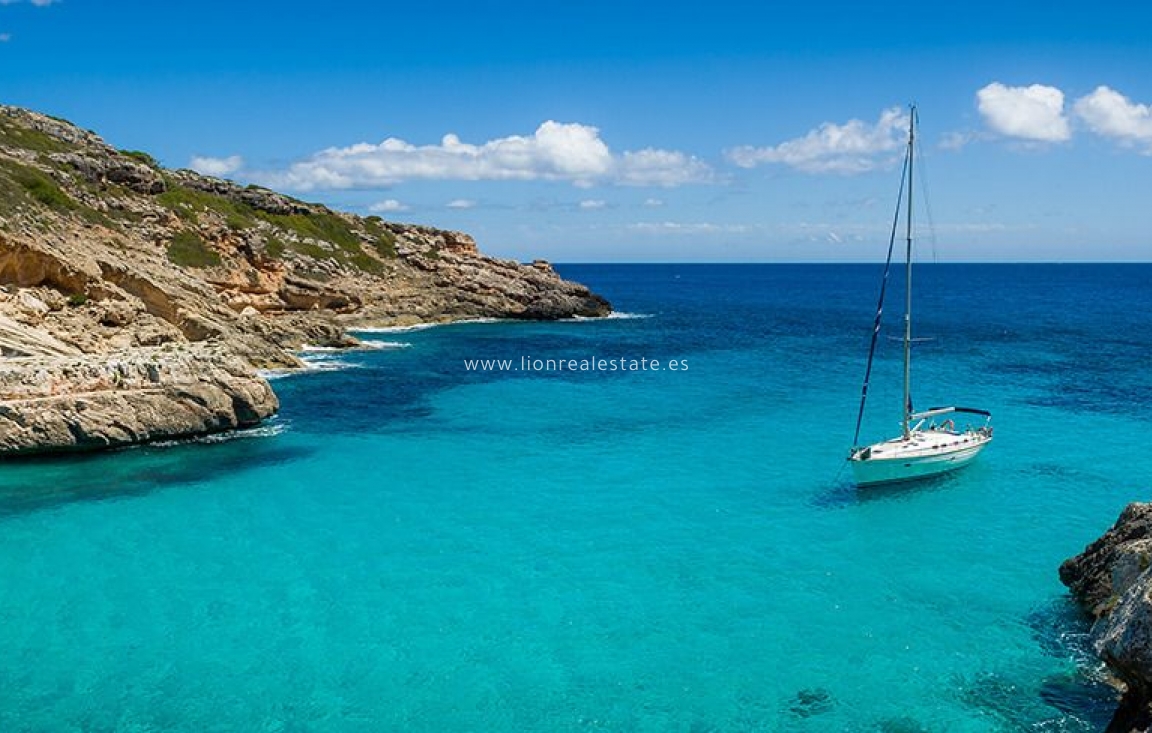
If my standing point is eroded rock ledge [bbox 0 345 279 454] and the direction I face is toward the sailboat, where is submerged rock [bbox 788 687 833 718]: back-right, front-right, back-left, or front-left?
front-right

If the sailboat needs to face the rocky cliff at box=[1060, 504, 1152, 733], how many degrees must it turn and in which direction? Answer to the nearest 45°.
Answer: approximately 45° to its left

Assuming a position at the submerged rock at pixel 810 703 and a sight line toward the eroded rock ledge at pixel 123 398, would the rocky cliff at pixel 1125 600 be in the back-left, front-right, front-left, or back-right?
back-right

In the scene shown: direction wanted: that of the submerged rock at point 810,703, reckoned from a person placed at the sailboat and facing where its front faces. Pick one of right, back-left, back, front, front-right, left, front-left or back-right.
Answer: front-left

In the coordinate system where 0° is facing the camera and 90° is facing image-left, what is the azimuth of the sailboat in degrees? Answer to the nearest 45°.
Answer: approximately 45°

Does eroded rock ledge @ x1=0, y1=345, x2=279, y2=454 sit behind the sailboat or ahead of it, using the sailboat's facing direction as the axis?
ahead

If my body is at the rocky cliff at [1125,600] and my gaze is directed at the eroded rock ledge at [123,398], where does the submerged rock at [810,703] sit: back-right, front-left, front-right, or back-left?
front-left
